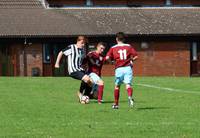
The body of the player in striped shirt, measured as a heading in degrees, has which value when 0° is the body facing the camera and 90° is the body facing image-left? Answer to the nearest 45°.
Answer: approximately 315°

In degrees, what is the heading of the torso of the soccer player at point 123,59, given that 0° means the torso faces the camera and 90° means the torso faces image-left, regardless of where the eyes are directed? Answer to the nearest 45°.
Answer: approximately 180°

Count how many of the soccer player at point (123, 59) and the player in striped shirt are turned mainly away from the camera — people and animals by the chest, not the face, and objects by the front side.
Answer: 1

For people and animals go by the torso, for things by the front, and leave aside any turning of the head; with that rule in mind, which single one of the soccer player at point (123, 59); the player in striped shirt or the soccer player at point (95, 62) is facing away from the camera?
the soccer player at point (123, 59)

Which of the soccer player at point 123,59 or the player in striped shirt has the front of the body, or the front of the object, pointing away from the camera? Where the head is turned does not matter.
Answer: the soccer player
